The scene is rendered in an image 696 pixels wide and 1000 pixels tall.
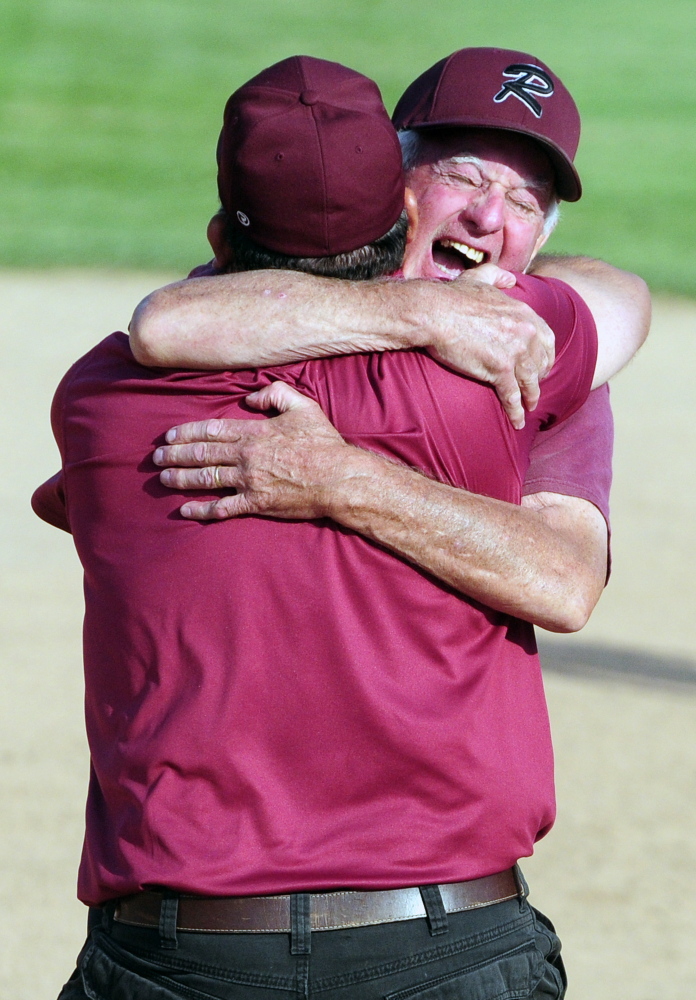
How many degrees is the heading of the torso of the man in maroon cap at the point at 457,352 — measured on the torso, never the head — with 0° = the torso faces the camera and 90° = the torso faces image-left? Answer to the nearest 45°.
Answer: approximately 0°

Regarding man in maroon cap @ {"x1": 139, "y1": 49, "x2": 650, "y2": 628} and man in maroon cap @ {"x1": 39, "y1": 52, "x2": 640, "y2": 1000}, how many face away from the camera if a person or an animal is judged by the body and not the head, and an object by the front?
1

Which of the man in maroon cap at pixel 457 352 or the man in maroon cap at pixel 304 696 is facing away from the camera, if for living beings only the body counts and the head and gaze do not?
the man in maroon cap at pixel 304 696

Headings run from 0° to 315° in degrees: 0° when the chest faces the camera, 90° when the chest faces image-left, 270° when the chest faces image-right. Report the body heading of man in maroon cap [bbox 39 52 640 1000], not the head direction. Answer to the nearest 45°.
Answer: approximately 180°

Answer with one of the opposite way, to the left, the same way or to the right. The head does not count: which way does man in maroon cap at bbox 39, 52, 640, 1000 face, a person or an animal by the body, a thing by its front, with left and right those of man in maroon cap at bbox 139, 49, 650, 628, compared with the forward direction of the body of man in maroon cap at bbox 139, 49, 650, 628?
the opposite way
